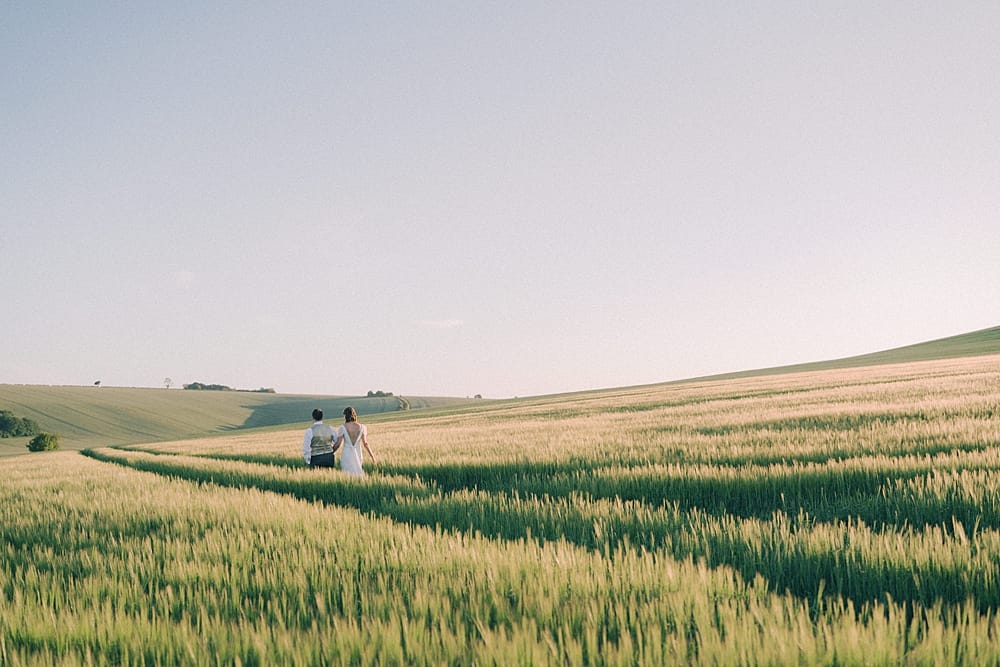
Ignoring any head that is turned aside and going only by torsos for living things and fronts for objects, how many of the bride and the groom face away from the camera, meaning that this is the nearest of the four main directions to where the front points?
2

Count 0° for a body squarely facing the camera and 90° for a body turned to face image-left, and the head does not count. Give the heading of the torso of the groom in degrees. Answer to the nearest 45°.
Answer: approximately 180°

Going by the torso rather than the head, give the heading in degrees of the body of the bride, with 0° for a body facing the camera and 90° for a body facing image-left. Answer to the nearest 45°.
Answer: approximately 180°
